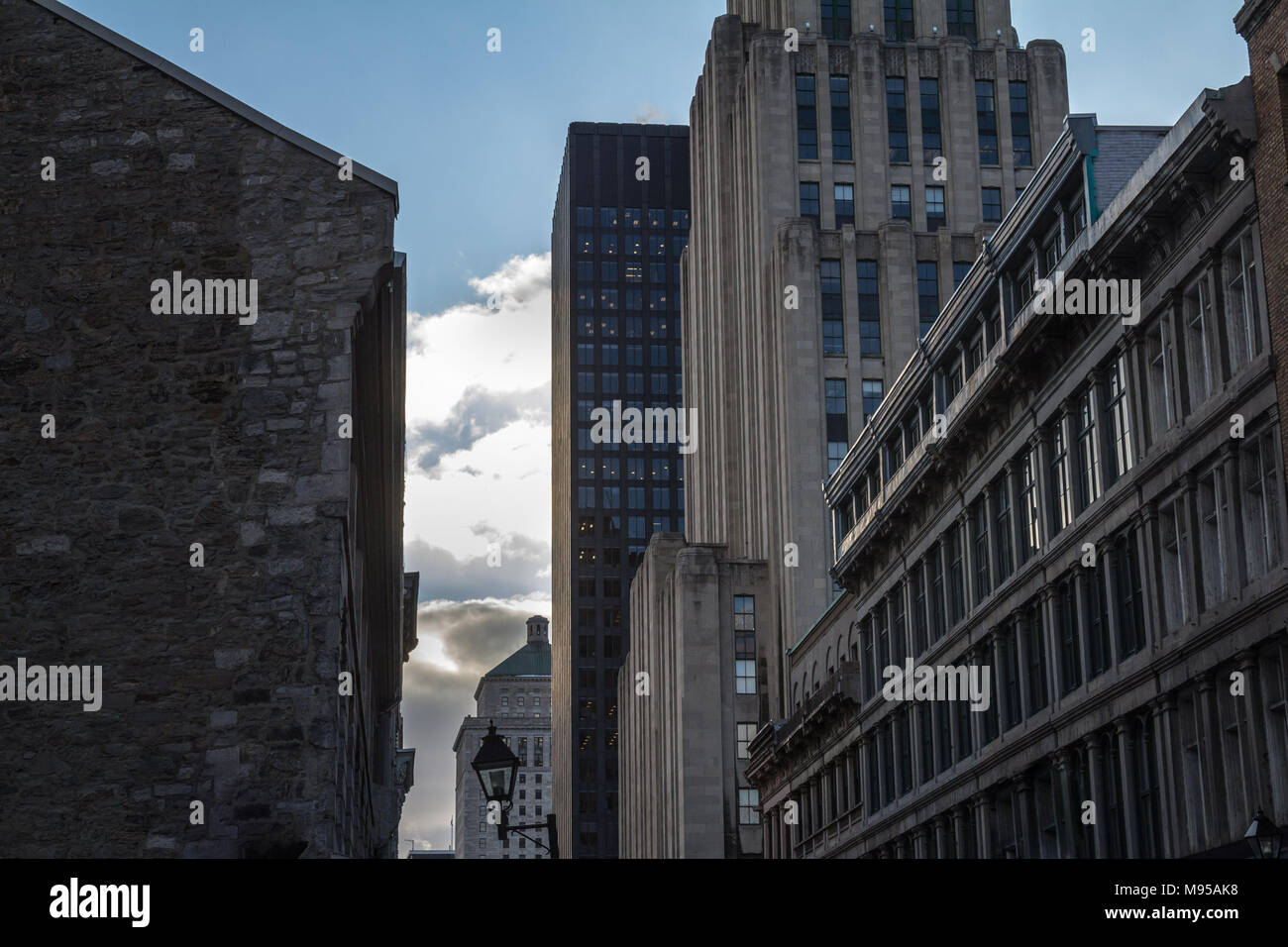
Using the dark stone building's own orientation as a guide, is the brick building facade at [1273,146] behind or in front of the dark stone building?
in front

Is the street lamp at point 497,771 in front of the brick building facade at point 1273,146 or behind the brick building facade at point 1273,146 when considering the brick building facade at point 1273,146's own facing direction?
in front

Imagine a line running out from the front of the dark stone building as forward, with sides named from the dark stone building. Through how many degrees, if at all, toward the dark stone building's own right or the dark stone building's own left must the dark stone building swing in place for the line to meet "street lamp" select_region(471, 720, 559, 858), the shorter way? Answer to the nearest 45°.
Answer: approximately 45° to the dark stone building's own left

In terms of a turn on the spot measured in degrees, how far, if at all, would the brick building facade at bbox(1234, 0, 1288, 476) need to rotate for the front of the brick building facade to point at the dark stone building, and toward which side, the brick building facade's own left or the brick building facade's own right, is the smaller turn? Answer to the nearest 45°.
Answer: approximately 45° to the brick building facade's own left

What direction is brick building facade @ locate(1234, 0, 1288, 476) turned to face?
to the viewer's left

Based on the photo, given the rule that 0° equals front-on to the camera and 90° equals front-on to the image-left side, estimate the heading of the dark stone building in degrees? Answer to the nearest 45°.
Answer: approximately 270°

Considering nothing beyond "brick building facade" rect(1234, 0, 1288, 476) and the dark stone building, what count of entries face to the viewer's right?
1
